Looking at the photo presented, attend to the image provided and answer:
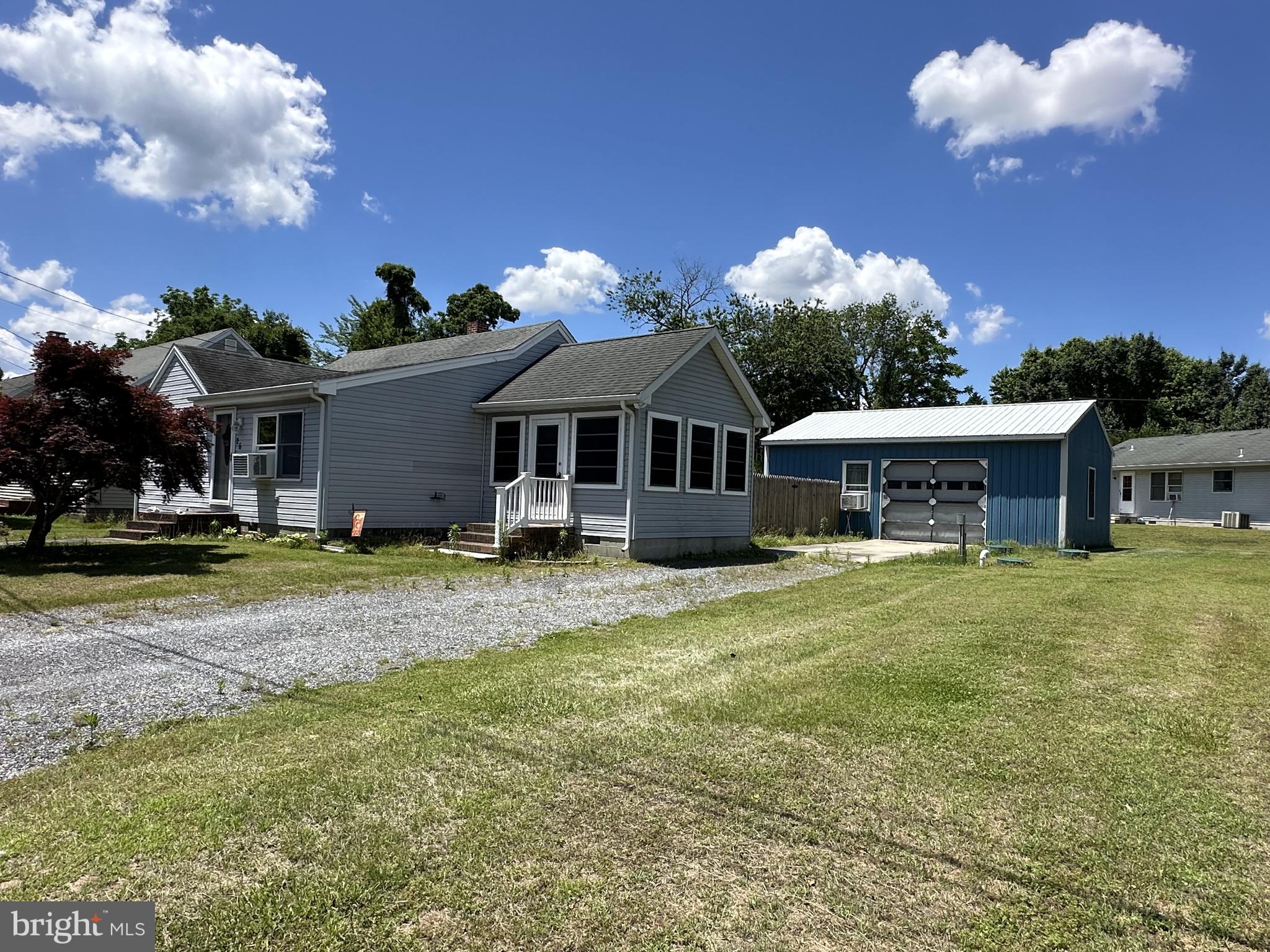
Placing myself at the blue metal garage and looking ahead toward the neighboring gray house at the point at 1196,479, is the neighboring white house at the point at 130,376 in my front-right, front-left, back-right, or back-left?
back-left

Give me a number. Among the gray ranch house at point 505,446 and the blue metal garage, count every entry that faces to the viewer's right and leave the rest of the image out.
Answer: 0

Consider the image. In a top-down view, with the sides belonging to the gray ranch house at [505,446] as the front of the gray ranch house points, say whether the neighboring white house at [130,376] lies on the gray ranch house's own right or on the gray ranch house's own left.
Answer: on the gray ranch house's own right

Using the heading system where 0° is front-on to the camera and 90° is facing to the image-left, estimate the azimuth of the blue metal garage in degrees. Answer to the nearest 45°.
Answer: approximately 0°

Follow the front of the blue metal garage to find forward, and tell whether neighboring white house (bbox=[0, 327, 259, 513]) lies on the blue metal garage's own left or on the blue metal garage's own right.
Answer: on the blue metal garage's own right

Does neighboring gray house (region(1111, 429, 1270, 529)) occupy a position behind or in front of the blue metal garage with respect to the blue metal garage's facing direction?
behind

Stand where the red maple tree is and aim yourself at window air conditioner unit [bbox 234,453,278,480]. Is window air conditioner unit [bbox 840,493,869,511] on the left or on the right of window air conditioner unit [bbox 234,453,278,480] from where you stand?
right

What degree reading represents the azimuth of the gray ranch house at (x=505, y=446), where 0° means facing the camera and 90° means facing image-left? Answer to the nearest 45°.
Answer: approximately 45°

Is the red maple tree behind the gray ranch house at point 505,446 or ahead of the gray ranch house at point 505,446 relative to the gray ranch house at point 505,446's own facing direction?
ahead

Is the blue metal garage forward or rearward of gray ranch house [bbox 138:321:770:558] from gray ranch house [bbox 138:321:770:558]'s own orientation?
rearward

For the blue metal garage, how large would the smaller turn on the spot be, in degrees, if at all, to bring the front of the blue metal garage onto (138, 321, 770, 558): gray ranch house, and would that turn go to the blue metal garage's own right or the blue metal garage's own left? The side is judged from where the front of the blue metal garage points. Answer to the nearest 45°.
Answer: approximately 45° to the blue metal garage's own right
